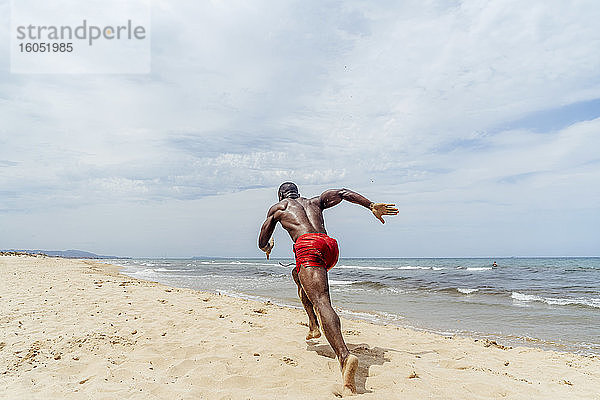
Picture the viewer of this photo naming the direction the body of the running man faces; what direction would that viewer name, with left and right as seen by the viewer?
facing away from the viewer and to the left of the viewer
